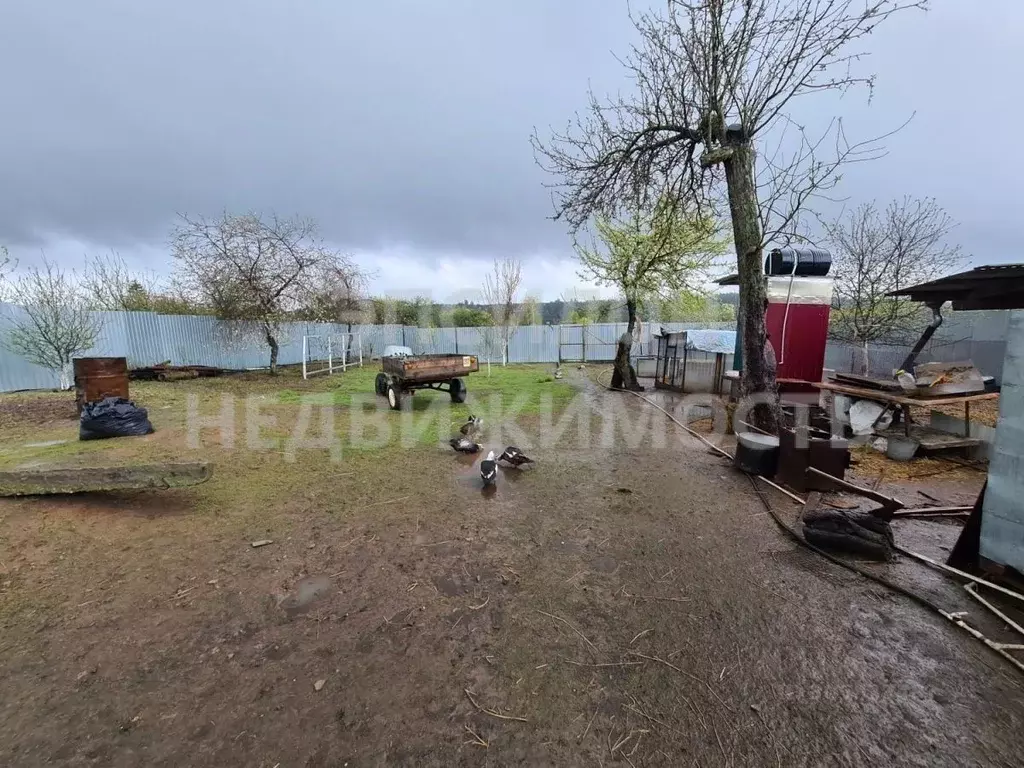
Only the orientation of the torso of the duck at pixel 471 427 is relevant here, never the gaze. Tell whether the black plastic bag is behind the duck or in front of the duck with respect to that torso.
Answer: behind

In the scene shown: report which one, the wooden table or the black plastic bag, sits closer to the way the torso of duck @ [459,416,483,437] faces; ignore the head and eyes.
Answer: the wooden table

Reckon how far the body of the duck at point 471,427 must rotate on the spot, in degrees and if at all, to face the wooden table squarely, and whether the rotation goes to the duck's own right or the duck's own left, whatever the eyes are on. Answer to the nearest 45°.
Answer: approximately 45° to the duck's own right

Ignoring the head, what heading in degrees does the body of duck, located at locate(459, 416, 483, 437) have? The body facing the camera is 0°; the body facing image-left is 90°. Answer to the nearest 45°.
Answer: approximately 225°

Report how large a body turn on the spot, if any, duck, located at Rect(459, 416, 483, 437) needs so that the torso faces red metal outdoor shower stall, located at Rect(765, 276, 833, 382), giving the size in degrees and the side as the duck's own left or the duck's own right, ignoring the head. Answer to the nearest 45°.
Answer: approximately 45° to the duck's own right

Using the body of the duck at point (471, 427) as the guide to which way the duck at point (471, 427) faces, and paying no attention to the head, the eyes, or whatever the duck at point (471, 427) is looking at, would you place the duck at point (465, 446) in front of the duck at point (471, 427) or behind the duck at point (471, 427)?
behind

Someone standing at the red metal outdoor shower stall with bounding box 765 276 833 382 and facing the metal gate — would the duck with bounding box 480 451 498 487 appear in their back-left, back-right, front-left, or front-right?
back-left

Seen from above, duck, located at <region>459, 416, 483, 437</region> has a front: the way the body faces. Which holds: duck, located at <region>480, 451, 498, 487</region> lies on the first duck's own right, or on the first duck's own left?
on the first duck's own right

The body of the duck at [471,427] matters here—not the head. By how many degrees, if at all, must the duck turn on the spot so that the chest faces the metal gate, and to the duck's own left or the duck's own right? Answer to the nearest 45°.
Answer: approximately 45° to the duck's own left

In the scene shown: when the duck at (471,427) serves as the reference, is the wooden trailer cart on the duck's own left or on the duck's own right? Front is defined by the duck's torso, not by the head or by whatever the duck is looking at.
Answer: on the duck's own left

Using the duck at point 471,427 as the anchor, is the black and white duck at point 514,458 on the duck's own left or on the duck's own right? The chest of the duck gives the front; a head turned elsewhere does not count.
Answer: on the duck's own right
